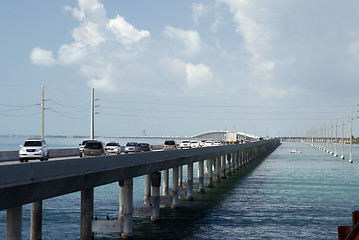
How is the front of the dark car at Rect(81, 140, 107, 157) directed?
away from the camera

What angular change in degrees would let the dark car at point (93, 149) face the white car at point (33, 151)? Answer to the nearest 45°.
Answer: approximately 135° to its left
